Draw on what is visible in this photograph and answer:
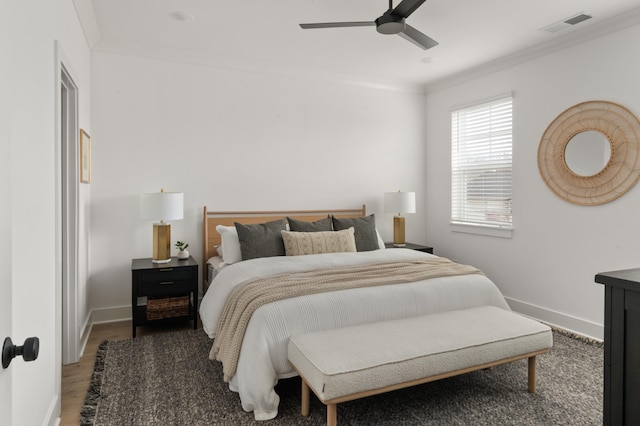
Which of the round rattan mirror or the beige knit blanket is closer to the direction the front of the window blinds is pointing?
the beige knit blanket

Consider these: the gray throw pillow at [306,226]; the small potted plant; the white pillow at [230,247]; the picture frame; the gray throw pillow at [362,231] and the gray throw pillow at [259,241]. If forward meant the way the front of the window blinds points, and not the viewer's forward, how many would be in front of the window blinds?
6

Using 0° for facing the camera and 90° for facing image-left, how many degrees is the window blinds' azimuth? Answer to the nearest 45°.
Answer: approximately 45°

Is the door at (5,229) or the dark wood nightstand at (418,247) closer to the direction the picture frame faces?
the dark wood nightstand

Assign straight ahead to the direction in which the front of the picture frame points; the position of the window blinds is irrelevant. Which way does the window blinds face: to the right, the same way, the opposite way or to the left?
the opposite way

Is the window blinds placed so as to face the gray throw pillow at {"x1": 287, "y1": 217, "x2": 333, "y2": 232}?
yes

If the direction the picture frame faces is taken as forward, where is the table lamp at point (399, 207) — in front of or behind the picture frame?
in front

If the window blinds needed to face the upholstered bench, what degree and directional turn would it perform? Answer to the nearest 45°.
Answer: approximately 45° to its left

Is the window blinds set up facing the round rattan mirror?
no

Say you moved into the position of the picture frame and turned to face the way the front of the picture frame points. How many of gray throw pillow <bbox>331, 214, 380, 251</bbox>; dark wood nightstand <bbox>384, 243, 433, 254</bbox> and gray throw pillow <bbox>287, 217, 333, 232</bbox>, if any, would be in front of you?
3

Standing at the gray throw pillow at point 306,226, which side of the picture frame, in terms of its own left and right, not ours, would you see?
front

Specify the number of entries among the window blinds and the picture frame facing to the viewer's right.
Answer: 1

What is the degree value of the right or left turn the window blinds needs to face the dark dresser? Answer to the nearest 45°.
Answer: approximately 45° to its left

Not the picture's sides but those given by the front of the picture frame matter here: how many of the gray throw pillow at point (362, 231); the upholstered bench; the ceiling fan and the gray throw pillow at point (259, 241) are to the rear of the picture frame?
0

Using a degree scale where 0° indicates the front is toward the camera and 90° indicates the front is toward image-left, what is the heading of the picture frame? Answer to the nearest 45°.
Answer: approximately 270°

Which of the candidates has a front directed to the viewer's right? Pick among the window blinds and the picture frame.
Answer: the picture frame

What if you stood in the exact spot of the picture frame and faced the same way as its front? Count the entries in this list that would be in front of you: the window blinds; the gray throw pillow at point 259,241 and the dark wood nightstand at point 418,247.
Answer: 3

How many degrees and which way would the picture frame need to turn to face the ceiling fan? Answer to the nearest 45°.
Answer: approximately 45° to its right
